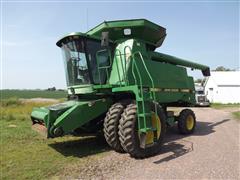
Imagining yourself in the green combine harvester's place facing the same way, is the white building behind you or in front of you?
behind

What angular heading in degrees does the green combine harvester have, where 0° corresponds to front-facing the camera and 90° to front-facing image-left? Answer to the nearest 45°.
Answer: approximately 45°
